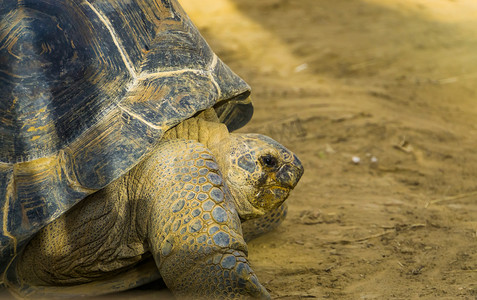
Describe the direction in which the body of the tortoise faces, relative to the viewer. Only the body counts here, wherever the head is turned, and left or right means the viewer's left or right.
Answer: facing to the right of the viewer
